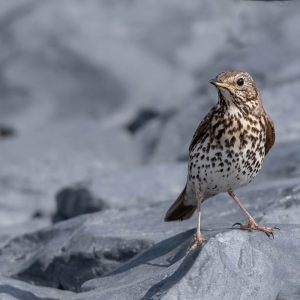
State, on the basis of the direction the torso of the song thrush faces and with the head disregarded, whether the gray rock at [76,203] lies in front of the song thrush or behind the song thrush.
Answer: behind

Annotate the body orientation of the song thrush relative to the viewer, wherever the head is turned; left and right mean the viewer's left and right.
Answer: facing the viewer and to the right of the viewer

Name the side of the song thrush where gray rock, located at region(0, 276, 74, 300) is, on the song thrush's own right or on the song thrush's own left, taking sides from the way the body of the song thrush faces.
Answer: on the song thrush's own right
